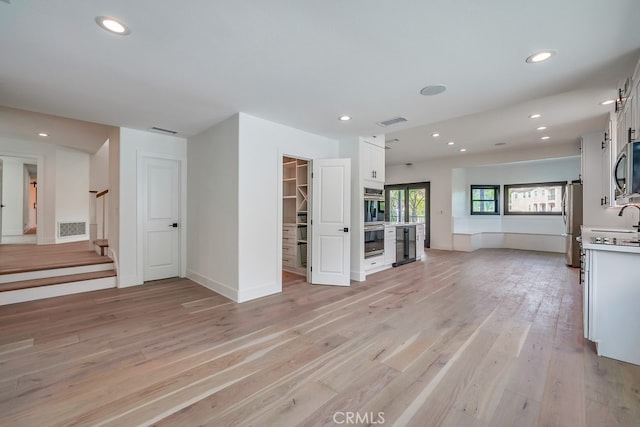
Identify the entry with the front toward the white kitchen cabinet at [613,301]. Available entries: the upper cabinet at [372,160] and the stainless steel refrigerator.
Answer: the upper cabinet

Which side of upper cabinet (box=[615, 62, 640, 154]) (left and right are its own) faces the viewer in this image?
left

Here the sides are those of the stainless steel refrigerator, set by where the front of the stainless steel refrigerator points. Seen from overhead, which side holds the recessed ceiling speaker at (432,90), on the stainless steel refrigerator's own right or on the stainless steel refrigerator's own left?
on the stainless steel refrigerator's own left

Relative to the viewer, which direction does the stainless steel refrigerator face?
to the viewer's left

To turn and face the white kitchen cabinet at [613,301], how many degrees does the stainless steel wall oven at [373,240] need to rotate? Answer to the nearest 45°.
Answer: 0° — it already faces it

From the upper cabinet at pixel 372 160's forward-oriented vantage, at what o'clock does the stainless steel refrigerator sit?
The stainless steel refrigerator is roughly at 10 o'clock from the upper cabinet.

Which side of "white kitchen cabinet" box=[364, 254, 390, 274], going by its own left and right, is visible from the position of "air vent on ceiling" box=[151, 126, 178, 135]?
right

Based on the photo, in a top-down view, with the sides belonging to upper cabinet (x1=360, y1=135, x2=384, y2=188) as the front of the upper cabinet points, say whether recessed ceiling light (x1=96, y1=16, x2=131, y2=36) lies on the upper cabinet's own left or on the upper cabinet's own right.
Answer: on the upper cabinet's own right
